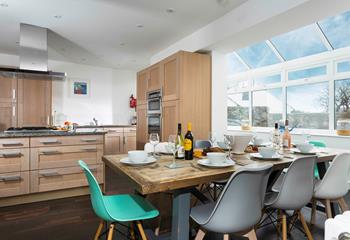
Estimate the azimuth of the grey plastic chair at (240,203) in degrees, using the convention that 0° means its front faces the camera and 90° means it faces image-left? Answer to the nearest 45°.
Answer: approximately 135°

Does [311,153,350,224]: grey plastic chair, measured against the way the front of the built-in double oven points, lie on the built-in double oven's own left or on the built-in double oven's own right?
on the built-in double oven's own left

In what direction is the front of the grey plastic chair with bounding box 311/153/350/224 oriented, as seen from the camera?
facing away from the viewer and to the left of the viewer

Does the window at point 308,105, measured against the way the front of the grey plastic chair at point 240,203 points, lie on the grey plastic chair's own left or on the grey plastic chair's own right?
on the grey plastic chair's own right

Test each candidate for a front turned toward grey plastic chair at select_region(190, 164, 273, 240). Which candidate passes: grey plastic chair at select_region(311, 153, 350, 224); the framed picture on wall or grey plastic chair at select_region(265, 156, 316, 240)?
the framed picture on wall

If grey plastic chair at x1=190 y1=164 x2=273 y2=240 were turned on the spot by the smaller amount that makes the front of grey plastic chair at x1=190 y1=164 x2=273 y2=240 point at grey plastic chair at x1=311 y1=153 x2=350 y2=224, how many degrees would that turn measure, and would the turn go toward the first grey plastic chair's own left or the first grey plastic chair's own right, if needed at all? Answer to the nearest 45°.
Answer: approximately 90° to the first grey plastic chair's own right

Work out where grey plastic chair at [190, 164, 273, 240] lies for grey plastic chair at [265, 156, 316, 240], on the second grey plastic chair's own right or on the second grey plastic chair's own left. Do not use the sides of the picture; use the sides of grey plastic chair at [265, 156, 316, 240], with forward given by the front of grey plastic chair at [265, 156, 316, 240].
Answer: on the second grey plastic chair's own left
